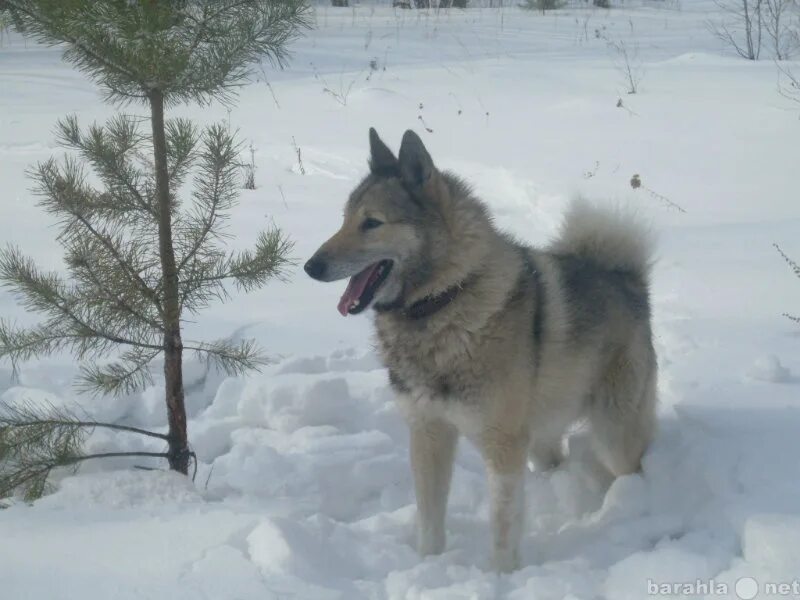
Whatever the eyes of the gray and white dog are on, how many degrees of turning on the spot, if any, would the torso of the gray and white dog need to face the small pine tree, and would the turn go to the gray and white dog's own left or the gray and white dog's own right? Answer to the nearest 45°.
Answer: approximately 45° to the gray and white dog's own right

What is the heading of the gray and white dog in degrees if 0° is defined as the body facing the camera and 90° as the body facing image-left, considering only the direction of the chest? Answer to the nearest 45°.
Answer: approximately 45°
